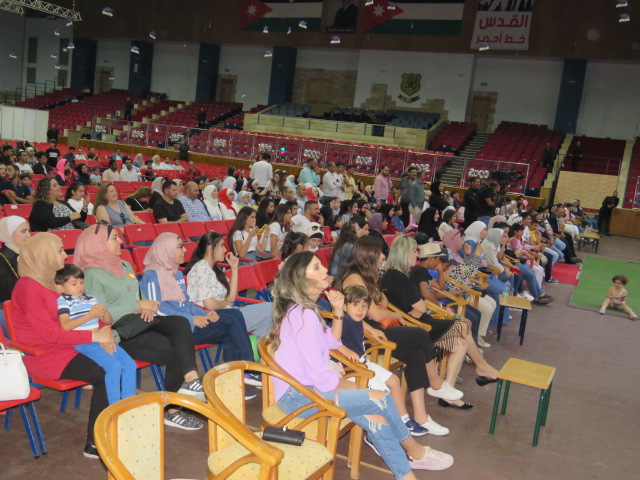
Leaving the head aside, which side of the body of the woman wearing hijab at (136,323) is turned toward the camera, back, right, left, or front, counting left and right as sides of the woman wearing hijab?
right

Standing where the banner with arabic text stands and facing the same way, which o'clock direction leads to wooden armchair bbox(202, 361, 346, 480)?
The wooden armchair is roughly at 12 o'clock from the banner with arabic text.

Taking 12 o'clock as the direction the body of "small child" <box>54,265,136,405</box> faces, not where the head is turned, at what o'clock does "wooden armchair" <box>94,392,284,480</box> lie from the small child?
The wooden armchair is roughly at 1 o'clock from the small child.

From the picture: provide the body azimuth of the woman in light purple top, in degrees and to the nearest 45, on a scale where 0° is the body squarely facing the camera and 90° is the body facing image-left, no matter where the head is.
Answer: approximately 270°

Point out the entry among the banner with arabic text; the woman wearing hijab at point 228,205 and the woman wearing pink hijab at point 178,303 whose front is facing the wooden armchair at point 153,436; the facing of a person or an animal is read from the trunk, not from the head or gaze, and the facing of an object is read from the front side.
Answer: the banner with arabic text

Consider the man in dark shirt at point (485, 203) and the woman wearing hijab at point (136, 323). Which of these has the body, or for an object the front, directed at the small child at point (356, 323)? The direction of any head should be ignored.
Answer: the woman wearing hijab

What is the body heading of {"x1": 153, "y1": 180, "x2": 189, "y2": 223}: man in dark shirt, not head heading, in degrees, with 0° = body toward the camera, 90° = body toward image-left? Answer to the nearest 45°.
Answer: approximately 315°

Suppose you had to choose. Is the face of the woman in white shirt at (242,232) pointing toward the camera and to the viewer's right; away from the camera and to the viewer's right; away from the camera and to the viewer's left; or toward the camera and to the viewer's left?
toward the camera and to the viewer's right
